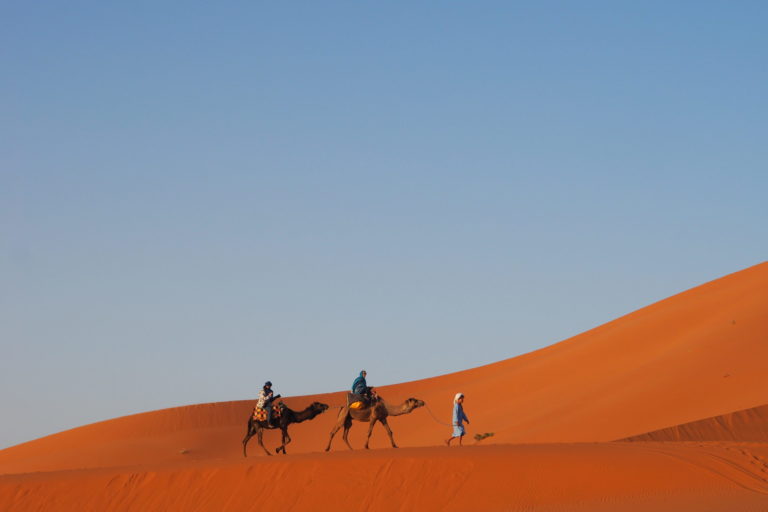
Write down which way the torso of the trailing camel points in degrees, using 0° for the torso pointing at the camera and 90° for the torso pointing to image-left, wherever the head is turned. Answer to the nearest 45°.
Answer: approximately 270°

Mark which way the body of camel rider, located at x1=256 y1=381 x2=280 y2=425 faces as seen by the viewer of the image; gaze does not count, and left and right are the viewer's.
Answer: facing to the right of the viewer

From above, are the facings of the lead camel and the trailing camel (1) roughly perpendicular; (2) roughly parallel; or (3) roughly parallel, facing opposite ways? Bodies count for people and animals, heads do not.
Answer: roughly parallel

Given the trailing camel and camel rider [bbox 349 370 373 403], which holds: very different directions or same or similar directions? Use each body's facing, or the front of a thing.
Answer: same or similar directions

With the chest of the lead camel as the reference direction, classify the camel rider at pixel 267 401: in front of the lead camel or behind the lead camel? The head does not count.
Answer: behind

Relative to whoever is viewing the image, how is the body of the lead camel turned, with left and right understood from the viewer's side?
facing to the right of the viewer

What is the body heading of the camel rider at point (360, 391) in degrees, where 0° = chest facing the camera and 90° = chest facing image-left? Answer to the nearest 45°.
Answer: approximately 270°

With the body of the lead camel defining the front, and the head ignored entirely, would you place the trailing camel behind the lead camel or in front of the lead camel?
behind

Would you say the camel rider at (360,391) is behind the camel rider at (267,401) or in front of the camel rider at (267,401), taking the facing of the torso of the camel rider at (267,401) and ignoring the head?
in front
